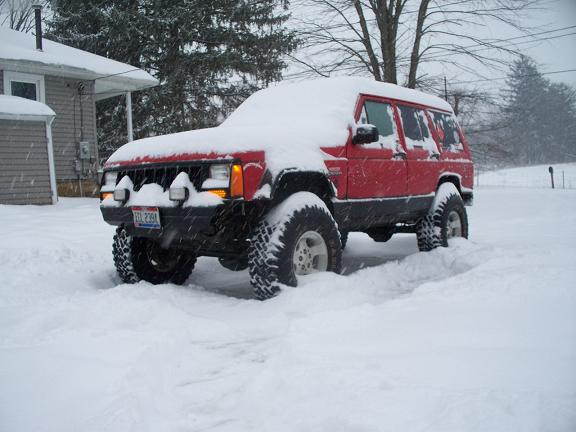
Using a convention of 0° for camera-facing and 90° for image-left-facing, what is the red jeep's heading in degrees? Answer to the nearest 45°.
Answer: approximately 45°

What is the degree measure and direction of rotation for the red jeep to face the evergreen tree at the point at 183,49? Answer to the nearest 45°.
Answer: approximately 135° to its right

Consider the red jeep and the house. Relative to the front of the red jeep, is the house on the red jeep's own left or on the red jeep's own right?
on the red jeep's own right

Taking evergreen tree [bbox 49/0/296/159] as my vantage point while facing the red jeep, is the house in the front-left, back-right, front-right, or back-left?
front-right
